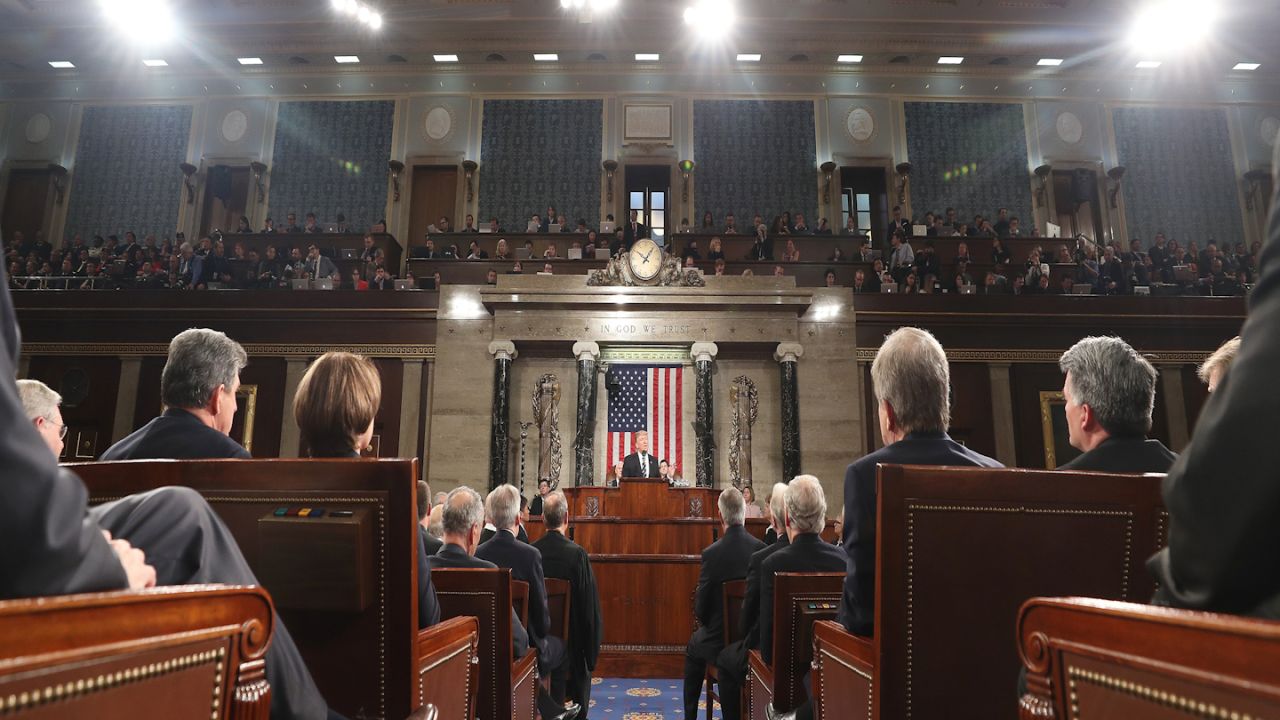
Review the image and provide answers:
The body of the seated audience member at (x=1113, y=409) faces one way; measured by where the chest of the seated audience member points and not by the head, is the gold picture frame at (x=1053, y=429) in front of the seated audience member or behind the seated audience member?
in front

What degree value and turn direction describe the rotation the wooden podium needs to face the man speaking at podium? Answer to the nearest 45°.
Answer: approximately 180°

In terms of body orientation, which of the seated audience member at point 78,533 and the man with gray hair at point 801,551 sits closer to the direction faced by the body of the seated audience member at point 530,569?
the man with gray hair

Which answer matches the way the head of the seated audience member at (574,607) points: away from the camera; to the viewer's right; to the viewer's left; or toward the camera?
away from the camera

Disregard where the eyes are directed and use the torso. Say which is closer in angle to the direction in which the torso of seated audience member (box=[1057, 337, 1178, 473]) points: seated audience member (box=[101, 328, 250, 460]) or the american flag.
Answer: the american flag

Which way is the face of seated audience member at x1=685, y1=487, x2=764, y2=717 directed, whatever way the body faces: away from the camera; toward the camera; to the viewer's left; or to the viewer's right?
away from the camera

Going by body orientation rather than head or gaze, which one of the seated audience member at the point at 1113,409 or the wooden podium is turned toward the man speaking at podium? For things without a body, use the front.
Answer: the seated audience member

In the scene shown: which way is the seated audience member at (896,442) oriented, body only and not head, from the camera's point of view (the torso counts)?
away from the camera

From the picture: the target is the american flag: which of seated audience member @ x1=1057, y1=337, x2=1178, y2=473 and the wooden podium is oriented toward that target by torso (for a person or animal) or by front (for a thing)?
the seated audience member

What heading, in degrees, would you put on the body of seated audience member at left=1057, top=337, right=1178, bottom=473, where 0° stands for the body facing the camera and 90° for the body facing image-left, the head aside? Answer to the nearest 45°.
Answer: approximately 135°

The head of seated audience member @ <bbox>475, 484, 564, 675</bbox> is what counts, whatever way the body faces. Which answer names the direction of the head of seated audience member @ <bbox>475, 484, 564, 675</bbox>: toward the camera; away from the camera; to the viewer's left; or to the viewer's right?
away from the camera

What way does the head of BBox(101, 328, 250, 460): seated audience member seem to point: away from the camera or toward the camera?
away from the camera

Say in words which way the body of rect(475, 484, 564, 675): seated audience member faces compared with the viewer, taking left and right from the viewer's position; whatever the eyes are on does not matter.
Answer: facing away from the viewer and to the right of the viewer

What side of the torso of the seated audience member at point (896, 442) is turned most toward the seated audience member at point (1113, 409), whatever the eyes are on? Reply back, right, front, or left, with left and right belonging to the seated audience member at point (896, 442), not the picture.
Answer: right
